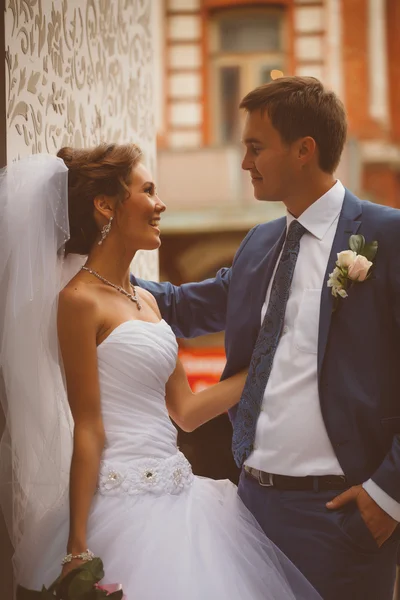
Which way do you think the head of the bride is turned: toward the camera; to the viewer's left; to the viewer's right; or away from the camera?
to the viewer's right

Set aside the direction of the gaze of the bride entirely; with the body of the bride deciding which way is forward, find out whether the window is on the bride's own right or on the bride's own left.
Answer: on the bride's own left

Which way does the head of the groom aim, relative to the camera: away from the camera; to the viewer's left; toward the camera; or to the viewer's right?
to the viewer's left

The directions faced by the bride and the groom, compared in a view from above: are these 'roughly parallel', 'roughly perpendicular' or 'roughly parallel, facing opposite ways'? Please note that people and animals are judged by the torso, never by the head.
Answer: roughly perpendicular

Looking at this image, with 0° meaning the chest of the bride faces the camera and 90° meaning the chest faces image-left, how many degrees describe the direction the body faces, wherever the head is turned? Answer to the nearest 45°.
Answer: approximately 315°

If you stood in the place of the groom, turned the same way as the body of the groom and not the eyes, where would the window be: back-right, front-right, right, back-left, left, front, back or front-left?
back-right

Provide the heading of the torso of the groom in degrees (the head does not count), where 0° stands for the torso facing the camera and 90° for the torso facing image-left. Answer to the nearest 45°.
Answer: approximately 45°
